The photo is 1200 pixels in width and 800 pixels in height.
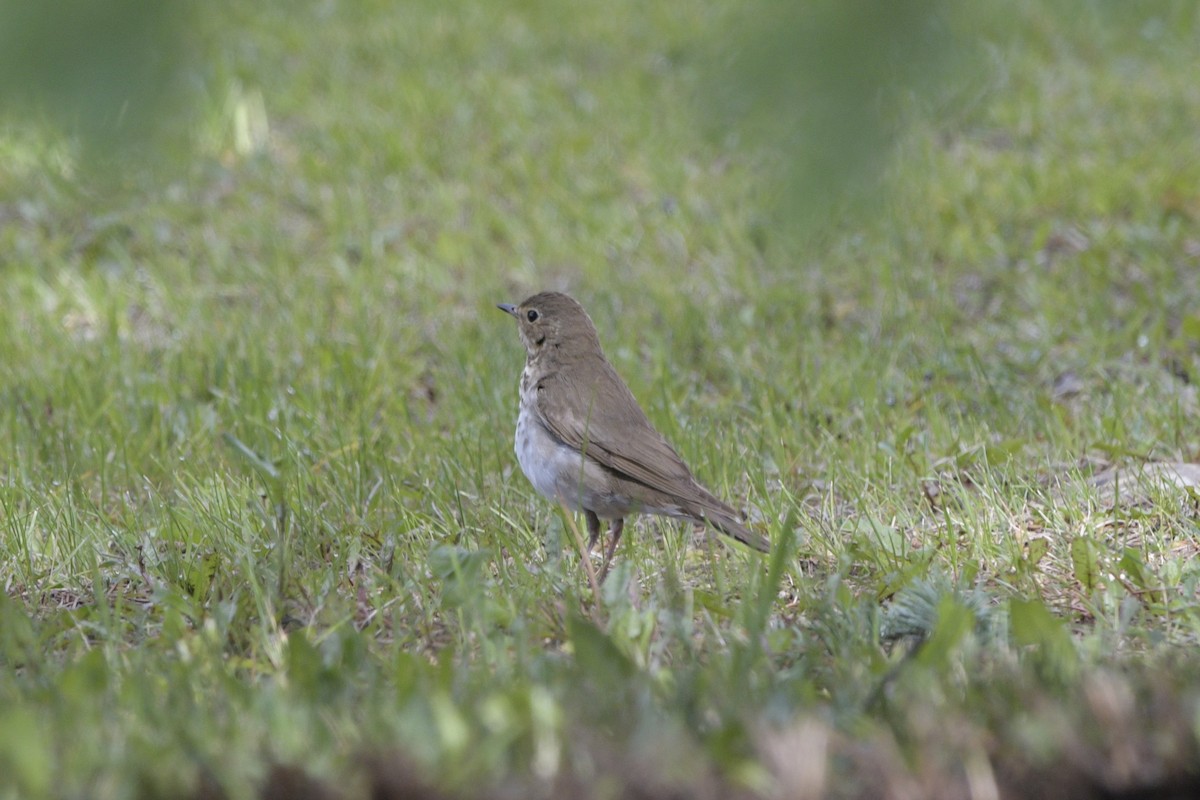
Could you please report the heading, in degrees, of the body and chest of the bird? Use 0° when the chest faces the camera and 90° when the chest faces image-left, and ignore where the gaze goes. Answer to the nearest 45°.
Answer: approximately 90°
